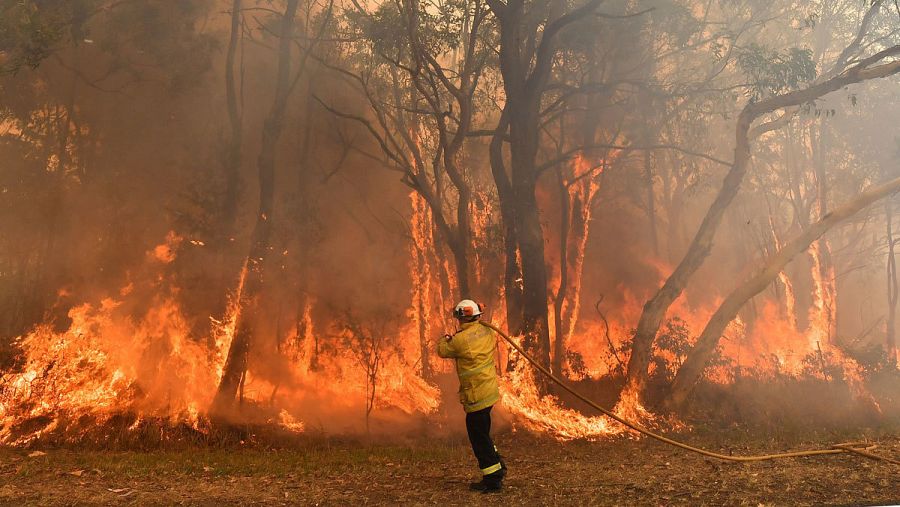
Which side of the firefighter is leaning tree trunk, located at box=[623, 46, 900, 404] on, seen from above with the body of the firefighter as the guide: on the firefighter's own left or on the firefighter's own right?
on the firefighter's own right

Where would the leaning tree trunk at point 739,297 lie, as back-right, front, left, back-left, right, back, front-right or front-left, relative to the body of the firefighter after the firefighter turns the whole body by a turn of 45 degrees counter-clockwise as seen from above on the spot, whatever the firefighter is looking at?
back-right

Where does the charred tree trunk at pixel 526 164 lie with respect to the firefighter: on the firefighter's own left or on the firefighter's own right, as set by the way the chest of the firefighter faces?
on the firefighter's own right

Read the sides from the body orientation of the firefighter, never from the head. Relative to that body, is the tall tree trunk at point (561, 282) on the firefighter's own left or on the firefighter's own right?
on the firefighter's own right

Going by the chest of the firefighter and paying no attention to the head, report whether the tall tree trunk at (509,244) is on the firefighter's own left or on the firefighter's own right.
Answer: on the firefighter's own right

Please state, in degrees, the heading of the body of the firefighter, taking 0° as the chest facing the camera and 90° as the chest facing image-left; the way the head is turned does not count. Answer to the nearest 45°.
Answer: approximately 135°

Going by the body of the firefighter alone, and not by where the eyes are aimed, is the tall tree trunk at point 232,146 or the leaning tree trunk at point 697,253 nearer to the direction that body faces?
the tall tree trunk
